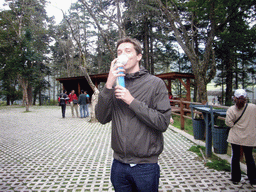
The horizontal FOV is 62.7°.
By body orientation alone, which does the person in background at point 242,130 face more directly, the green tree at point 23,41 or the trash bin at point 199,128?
the trash bin

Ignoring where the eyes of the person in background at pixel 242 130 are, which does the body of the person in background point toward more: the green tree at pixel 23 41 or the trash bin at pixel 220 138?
the trash bin

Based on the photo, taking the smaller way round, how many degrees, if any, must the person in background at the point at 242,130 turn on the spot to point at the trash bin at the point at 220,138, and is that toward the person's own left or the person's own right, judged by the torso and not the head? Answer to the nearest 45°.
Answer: approximately 45° to the person's own left
